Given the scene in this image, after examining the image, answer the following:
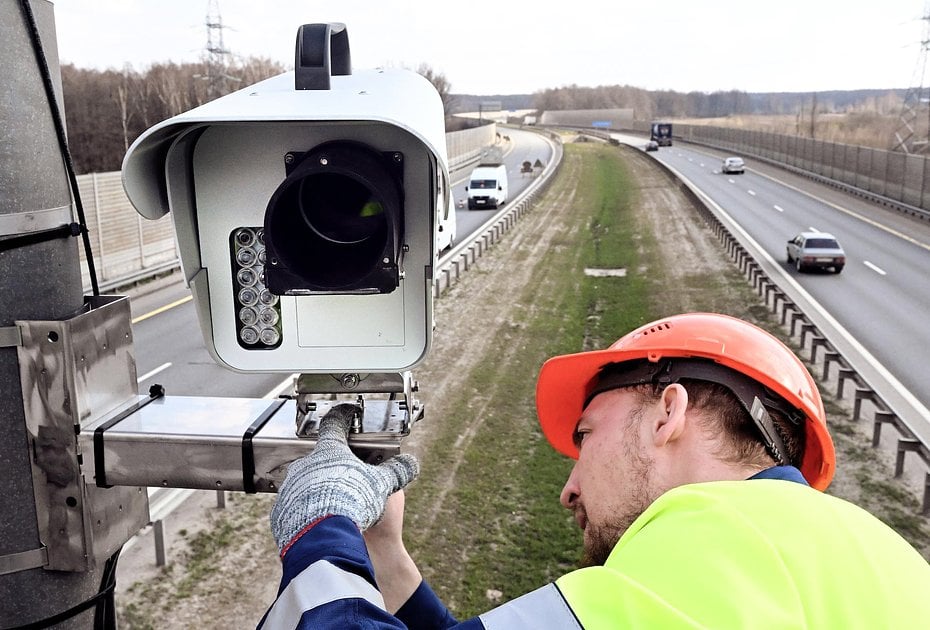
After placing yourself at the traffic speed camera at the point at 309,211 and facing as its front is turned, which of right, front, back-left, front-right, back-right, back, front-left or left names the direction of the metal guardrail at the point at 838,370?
back-left

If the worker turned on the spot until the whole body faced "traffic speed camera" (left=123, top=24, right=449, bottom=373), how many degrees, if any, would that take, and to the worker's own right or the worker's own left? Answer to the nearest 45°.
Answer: approximately 45° to the worker's own left

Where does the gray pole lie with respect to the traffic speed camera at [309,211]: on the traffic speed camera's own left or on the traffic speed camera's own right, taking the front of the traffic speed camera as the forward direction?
on the traffic speed camera's own right

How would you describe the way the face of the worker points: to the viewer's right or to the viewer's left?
to the viewer's left

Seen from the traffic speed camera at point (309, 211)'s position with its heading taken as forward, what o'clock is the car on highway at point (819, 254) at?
The car on highway is roughly at 7 o'clock from the traffic speed camera.

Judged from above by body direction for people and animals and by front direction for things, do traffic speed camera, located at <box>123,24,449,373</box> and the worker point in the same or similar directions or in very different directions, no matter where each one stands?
very different directions

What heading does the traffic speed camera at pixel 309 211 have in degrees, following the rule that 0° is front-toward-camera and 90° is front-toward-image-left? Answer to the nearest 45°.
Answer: approximately 0°
